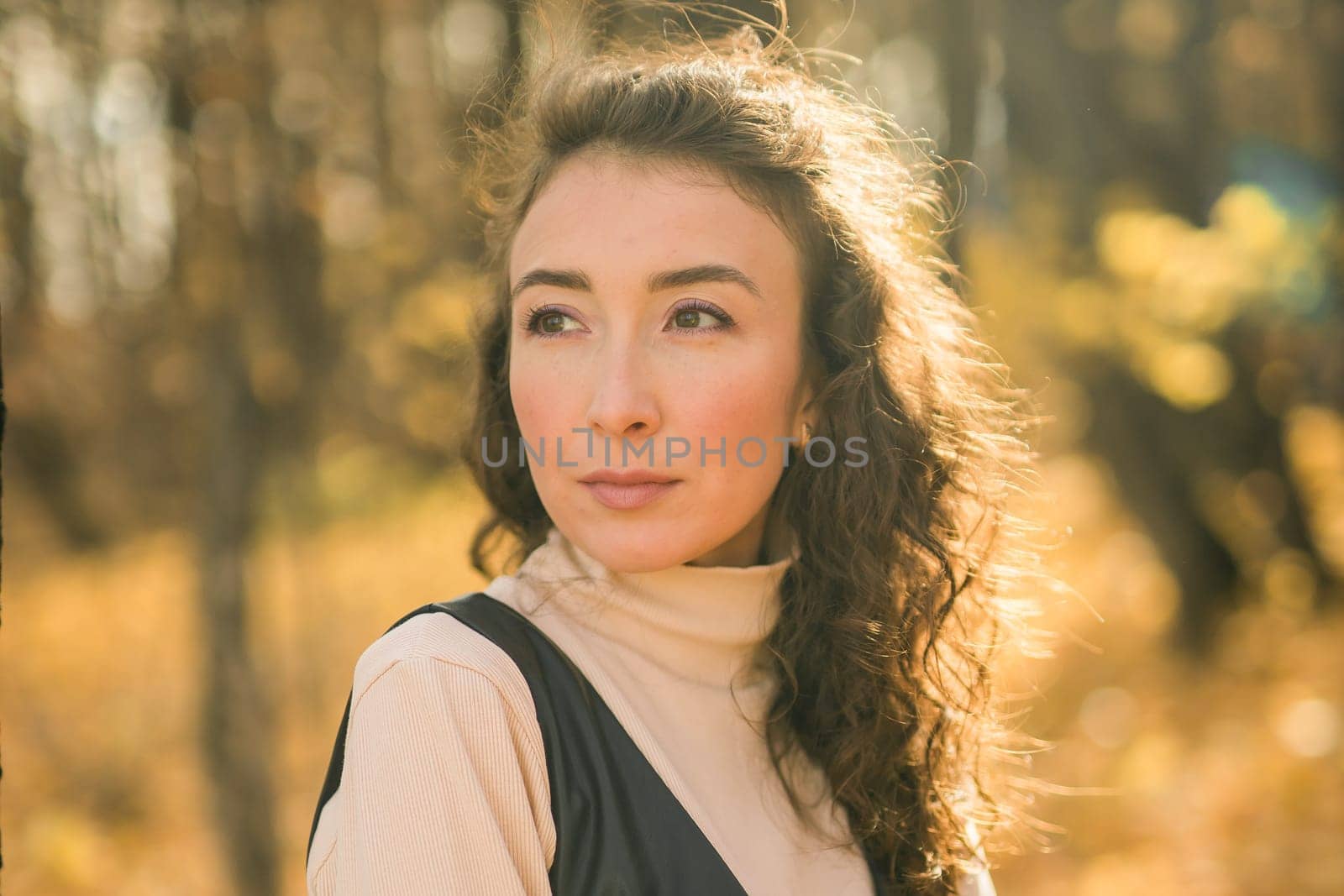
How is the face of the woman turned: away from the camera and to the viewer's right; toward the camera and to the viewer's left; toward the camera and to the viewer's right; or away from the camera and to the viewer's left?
toward the camera and to the viewer's left

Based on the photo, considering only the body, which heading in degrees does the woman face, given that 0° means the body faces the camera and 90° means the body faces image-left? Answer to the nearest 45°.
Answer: approximately 315°

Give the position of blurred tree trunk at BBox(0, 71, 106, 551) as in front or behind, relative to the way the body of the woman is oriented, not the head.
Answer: behind

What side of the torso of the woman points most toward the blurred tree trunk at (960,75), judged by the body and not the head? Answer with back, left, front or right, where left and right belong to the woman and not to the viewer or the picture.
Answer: left

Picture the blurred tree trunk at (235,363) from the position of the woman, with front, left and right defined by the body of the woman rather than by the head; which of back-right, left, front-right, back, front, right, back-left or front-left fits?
back

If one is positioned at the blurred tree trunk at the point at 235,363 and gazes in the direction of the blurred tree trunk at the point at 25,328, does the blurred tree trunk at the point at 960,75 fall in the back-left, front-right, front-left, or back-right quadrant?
back-right
